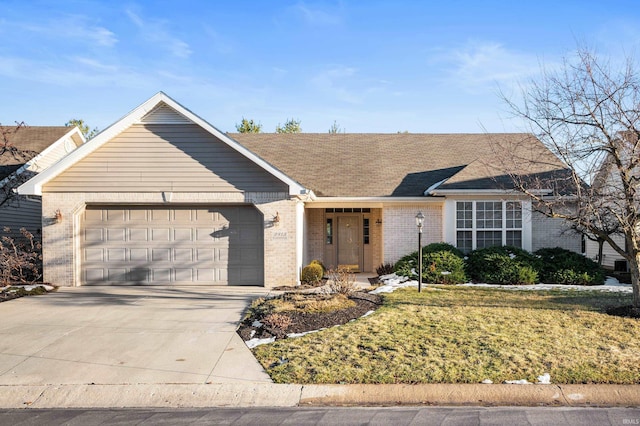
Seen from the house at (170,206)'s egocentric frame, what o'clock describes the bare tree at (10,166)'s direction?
The bare tree is roughly at 4 o'clock from the house.

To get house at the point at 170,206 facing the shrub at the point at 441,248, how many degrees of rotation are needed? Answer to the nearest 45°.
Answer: approximately 90° to its left

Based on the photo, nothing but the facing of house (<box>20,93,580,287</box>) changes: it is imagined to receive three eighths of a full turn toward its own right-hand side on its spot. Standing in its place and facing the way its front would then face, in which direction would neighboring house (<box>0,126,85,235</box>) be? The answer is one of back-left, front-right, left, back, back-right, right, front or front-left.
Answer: front

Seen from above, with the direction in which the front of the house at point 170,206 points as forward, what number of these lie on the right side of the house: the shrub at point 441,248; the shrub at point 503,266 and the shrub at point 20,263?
1

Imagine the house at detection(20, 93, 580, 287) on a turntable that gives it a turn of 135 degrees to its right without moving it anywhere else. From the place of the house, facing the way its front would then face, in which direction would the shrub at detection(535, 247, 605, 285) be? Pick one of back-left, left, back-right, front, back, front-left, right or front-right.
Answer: back-right

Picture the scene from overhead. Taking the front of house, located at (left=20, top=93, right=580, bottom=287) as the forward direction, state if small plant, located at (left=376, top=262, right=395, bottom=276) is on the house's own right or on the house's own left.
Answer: on the house's own left

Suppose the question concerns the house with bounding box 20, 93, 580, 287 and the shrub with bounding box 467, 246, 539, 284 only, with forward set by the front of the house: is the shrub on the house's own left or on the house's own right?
on the house's own left

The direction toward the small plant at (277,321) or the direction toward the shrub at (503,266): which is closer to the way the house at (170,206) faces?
the small plant

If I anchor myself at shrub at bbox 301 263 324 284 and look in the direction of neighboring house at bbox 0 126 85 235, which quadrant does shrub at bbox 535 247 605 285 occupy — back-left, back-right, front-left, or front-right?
back-right

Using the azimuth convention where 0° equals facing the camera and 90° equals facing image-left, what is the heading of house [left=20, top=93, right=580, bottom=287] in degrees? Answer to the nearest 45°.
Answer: approximately 0°

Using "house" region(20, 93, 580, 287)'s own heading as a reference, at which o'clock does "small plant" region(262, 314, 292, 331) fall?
The small plant is roughly at 11 o'clock from the house.

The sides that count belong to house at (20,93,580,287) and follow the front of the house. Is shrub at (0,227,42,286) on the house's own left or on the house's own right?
on the house's own right
